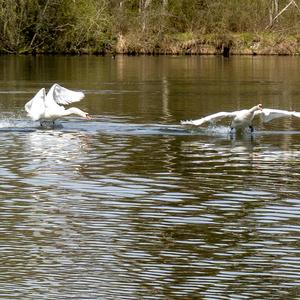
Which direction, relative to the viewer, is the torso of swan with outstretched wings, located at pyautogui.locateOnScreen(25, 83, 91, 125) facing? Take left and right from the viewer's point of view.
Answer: facing to the right of the viewer
